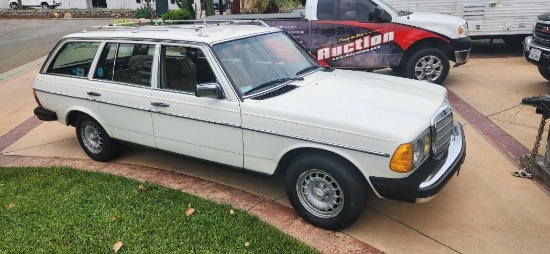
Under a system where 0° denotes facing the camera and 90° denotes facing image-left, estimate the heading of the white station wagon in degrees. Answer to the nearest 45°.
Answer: approximately 315°

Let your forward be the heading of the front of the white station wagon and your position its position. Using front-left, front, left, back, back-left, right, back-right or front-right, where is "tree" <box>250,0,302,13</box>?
back-left

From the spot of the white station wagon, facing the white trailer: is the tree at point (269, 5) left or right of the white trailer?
left

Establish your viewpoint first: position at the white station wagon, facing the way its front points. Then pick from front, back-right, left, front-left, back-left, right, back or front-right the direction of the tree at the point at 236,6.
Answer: back-left

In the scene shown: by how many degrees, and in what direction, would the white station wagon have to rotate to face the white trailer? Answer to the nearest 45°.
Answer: approximately 90° to its left
